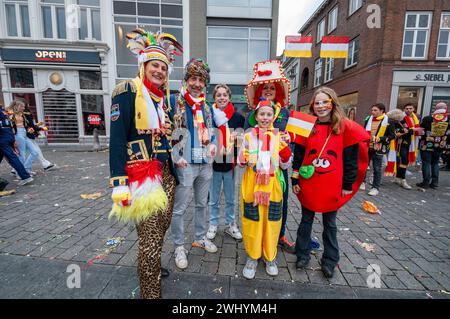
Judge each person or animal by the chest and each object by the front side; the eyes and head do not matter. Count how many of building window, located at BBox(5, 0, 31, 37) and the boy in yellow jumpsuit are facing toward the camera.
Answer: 2

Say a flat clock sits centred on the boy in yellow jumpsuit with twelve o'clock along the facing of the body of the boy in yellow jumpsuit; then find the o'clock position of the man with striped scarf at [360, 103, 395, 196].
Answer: The man with striped scarf is roughly at 7 o'clock from the boy in yellow jumpsuit.

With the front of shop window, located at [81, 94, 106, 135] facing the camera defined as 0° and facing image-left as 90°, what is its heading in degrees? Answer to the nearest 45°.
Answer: approximately 0°

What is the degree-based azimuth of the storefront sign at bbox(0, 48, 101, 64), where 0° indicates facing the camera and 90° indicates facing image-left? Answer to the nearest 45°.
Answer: approximately 0°

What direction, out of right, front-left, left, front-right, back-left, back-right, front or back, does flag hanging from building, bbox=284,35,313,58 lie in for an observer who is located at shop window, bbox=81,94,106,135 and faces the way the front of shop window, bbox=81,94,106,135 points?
front-left

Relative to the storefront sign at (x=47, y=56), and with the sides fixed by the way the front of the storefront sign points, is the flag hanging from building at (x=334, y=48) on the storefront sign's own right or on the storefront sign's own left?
on the storefront sign's own left
